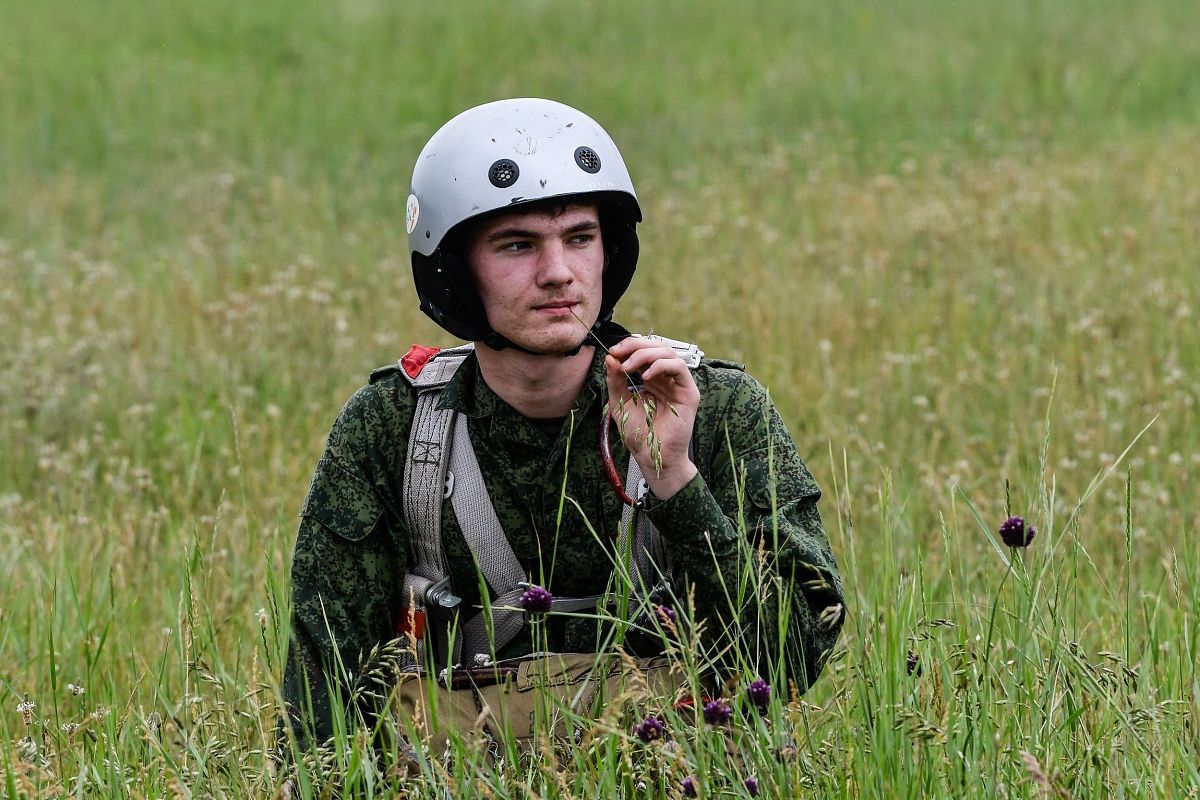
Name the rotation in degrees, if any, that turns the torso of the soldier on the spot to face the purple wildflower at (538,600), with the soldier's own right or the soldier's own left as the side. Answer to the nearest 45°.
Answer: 0° — they already face it

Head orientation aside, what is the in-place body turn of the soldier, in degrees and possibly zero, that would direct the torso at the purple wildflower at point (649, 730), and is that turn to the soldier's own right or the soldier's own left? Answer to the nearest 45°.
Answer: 0° — they already face it

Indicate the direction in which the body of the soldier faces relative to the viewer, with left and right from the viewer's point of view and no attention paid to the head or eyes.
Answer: facing the viewer

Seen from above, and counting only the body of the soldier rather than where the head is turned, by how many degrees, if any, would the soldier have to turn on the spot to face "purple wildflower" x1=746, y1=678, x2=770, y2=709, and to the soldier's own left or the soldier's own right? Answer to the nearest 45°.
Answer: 0° — they already face it

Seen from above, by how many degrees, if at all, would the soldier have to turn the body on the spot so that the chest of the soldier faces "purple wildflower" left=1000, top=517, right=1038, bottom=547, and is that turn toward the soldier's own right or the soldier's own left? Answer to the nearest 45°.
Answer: approximately 45° to the soldier's own left

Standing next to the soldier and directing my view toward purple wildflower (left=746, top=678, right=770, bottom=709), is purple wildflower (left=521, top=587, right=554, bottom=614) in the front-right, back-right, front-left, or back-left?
front-right

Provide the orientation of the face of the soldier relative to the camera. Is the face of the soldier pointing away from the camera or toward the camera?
toward the camera

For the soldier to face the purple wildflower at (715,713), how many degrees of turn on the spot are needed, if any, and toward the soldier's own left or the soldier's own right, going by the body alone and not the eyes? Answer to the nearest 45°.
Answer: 0° — they already face it
